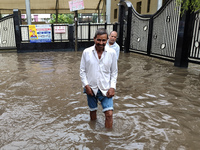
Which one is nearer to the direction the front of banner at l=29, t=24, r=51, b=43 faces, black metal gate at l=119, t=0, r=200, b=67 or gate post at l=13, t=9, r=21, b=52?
the black metal gate

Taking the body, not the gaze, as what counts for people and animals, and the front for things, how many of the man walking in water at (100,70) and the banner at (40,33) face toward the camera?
2

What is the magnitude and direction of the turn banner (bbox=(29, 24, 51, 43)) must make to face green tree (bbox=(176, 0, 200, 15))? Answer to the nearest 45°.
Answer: approximately 45° to its left

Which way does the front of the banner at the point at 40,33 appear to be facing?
toward the camera

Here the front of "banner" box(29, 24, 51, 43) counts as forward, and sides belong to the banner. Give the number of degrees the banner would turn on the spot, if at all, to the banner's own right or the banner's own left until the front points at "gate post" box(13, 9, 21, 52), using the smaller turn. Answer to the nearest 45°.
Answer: approximately 90° to the banner's own right

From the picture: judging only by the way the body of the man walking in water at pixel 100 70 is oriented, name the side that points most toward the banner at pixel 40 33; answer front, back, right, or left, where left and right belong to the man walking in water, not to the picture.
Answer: back

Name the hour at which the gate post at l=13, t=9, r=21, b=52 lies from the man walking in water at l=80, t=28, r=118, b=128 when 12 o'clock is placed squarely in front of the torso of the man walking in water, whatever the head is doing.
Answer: The gate post is roughly at 5 o'clock from the man walking in water.

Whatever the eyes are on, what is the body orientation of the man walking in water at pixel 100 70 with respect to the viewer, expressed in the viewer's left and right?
facing the viewer
